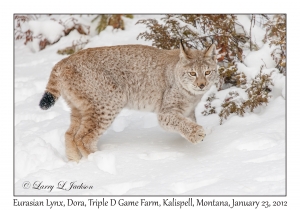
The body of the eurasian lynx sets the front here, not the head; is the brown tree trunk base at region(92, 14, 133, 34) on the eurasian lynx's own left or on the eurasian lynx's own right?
on the eurasian lynx's own left

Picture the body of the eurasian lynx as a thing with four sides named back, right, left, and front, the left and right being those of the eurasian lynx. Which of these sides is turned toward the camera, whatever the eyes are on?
right

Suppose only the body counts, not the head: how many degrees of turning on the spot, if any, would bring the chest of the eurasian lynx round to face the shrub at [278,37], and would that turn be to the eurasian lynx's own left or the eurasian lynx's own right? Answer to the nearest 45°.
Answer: approximately 45° to the eurasian lynx's own left
